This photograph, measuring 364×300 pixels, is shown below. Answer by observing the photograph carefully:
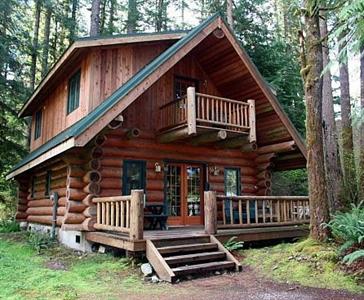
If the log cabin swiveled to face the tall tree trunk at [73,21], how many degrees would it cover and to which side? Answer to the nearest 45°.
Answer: approximately 180°

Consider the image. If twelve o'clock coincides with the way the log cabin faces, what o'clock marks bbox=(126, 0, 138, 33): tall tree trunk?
The tall tree trunk is roughly at 7 o'clock from the log cabin.

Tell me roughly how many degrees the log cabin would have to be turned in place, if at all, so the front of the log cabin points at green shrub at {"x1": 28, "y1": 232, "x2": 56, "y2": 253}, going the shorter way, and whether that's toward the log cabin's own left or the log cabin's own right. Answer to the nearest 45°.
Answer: approximately 135° to the log cabin's own right

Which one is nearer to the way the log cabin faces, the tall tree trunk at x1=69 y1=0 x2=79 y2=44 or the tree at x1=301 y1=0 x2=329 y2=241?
the tree

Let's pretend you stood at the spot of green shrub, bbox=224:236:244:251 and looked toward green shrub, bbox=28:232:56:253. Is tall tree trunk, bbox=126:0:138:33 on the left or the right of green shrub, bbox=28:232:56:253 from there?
right

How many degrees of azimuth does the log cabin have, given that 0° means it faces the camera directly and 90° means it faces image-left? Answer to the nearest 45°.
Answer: approximately 315°
